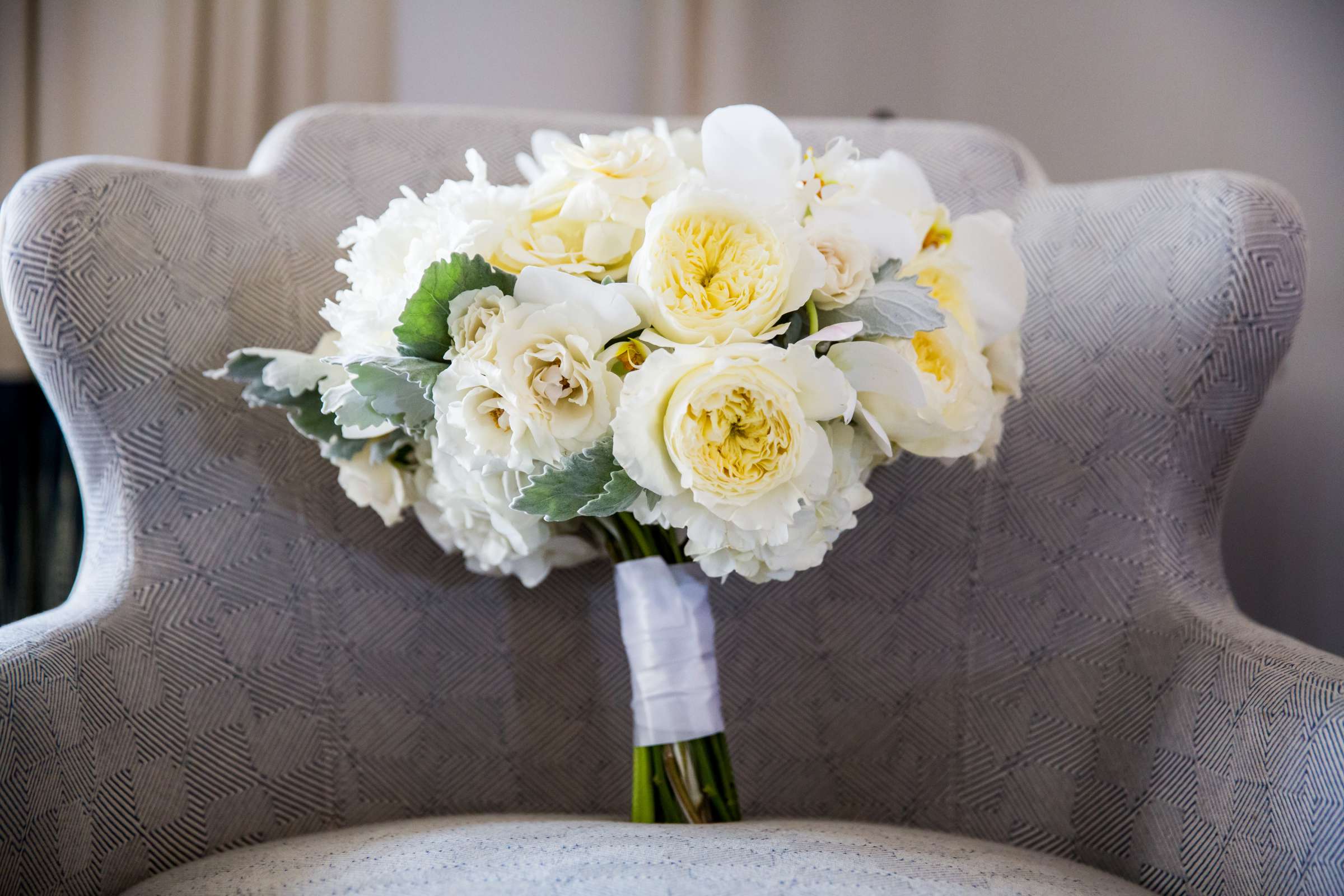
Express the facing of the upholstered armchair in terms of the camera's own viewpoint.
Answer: facing the viewer
